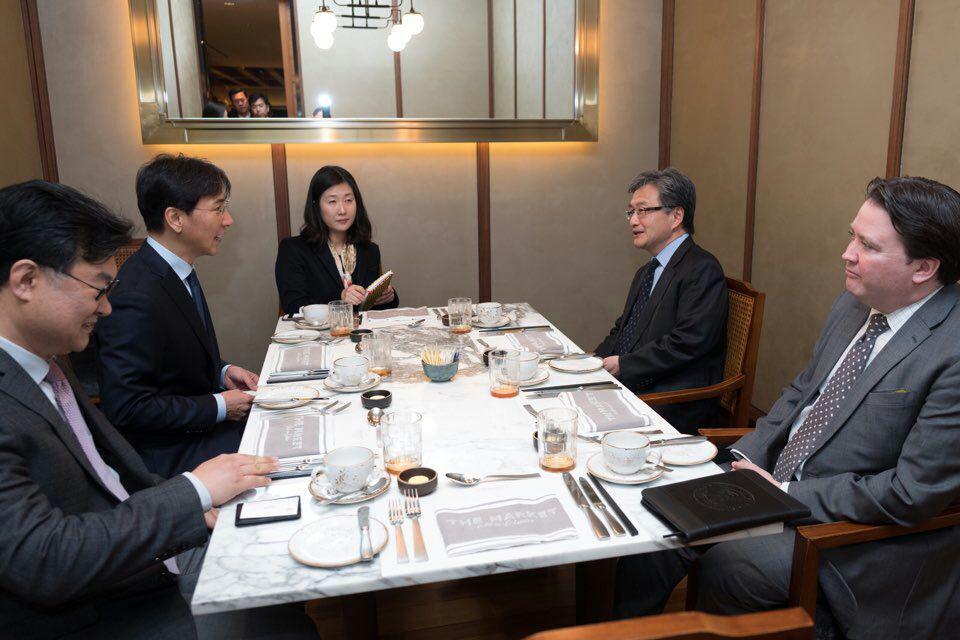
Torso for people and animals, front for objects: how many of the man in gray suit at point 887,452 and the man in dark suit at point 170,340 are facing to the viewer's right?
1

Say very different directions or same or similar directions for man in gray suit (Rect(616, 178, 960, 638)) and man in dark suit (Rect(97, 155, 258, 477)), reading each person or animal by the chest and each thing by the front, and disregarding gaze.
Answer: very different directions

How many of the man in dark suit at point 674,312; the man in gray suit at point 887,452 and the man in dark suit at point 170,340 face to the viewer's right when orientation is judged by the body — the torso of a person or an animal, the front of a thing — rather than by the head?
1

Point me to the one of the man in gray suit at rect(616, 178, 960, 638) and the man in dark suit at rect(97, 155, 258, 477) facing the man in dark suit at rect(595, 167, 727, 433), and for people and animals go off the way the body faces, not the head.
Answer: the man in dark suit at rect(97, 155, 258, 477)

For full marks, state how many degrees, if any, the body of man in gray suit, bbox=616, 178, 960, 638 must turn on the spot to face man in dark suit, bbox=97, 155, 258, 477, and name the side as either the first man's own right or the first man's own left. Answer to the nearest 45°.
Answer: approximately 45° to the first man's own right

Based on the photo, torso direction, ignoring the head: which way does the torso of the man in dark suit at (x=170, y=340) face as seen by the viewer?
to the viewer's right

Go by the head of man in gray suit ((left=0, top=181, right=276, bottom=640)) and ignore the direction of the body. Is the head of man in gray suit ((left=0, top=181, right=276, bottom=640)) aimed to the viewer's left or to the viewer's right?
to the viewer's right

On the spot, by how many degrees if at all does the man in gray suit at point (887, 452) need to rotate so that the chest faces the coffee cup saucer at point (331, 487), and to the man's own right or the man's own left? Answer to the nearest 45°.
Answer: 0° — they already face it

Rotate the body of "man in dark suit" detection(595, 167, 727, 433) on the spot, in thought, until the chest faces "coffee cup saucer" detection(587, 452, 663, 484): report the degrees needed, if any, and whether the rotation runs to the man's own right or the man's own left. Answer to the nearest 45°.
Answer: approximately 45° to the man's own left

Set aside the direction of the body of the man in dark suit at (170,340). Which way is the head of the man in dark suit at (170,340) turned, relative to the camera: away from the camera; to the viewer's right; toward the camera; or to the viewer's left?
to the viewer's right

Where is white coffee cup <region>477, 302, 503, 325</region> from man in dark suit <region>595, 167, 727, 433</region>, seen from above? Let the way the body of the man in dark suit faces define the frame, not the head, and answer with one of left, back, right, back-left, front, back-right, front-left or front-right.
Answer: front-right

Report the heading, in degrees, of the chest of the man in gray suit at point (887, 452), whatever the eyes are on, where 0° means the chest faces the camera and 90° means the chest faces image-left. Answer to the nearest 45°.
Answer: approximately 45°
